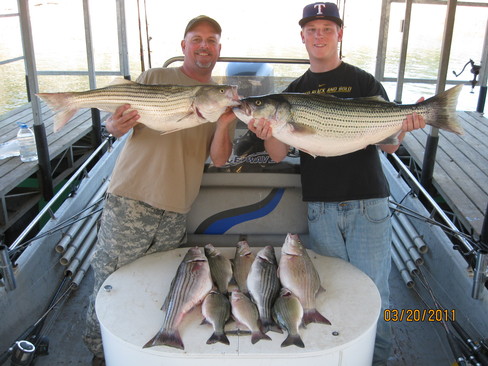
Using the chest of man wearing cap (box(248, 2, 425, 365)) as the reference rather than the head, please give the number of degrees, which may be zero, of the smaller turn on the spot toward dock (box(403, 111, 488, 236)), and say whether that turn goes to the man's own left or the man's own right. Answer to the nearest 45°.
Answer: approximately 135° to the man's own left

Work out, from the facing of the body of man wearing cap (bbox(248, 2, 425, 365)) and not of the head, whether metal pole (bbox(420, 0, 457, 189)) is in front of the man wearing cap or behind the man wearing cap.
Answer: behind

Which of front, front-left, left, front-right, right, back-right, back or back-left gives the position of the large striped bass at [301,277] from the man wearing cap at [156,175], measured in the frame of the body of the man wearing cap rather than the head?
front-left

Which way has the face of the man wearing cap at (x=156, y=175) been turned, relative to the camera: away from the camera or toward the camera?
toward the camera

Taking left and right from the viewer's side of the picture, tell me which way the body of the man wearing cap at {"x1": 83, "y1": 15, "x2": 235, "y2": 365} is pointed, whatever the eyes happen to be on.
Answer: facing the viewer

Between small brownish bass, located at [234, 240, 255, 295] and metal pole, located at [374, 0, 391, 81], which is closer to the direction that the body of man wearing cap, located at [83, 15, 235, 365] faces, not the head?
the small brownish bass

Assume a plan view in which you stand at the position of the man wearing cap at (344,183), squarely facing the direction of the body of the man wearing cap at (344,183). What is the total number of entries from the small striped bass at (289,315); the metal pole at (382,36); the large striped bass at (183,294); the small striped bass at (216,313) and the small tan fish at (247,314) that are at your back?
1

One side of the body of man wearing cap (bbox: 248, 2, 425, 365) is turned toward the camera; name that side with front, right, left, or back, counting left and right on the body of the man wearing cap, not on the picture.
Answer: front

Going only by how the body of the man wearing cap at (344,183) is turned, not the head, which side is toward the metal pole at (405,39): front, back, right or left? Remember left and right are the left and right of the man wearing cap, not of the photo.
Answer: back

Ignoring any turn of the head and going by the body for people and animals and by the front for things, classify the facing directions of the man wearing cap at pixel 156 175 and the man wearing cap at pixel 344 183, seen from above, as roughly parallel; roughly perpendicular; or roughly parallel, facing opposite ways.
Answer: roughly parallel

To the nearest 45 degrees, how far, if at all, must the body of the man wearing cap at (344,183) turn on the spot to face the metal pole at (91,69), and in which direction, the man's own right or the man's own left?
approximately 135° to the man's own right

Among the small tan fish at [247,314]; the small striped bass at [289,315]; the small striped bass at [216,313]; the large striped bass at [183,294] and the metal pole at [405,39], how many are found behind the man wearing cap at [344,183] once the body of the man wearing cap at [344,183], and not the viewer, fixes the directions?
1

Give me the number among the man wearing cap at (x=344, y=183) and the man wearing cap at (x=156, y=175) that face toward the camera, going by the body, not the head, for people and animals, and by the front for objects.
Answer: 2

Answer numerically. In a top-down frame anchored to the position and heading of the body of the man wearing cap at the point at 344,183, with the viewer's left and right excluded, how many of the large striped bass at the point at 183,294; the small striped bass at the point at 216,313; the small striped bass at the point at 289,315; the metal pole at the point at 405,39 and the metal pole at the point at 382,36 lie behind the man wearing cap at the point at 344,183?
2
